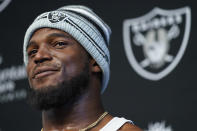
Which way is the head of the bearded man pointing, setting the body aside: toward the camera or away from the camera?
toward the camera
